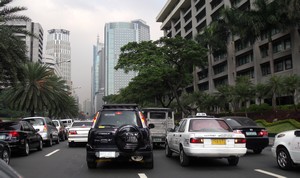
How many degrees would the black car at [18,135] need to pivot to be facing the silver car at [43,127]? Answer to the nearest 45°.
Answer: approximately 45° to its left

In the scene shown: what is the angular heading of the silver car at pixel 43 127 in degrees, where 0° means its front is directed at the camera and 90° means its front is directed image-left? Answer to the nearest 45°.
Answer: approximately 225°

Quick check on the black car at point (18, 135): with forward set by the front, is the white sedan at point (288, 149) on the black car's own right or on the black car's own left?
on the black car's own right

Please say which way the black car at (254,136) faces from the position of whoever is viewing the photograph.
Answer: facing away from the viewer and to the left of the viewer

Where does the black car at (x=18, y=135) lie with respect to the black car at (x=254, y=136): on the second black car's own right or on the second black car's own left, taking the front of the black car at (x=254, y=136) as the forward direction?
on the second black car's own left

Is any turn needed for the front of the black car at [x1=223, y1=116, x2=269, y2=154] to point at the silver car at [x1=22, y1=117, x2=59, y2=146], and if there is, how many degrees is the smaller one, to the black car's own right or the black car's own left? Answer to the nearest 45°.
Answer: approximately 45° to the black car's own left

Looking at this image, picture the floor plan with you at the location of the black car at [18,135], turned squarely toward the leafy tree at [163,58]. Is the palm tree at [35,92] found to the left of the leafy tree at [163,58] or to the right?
left

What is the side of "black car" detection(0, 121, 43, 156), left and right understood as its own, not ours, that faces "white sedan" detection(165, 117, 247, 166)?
right

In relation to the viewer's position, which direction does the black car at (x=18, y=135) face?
facing away from the viewer and to the right of the viewer

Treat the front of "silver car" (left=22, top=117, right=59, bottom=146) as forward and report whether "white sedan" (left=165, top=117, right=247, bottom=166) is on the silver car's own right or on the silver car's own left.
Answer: on the silver car's own right

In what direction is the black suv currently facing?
away from the camera
